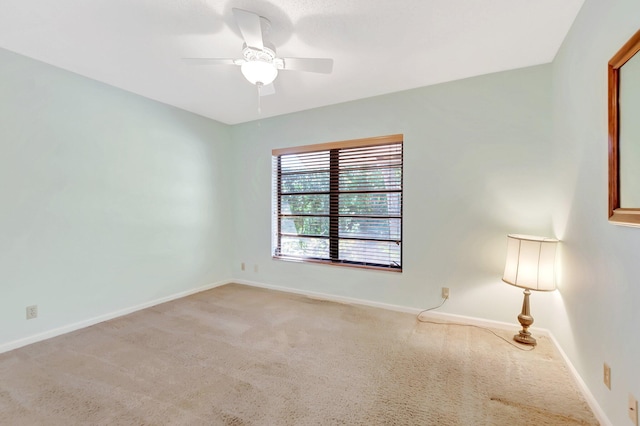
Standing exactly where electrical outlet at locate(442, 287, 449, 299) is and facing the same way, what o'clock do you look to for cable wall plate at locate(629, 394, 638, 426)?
cable wall plate at locate(629, 394, 638, 426) is roughly at 11 o'clock from electrical outlet at locate(442, 287, 449, 299).

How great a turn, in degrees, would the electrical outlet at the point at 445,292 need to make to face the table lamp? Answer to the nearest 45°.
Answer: approximately 45° to its left

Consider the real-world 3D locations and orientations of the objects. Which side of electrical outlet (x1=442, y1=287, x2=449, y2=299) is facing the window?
right

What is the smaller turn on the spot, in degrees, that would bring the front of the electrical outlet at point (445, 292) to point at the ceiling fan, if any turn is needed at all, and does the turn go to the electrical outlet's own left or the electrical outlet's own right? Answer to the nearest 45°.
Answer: approximately 45° to the electrical outlet's own right

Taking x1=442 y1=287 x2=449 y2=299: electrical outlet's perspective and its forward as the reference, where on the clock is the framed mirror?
The framed mirror is roughly at 11 o'clock from the electrical outlet.

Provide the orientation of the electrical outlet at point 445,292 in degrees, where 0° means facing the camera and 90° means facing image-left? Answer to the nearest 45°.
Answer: approximately 0°
